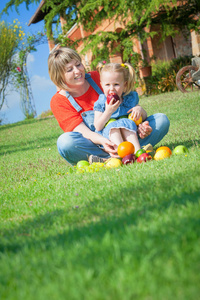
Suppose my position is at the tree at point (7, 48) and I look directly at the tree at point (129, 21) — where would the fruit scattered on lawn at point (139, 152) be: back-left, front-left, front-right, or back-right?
front-right

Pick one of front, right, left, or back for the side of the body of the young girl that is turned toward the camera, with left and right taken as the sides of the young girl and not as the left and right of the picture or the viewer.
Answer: front

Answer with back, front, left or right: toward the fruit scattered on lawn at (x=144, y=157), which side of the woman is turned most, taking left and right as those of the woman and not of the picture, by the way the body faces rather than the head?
front

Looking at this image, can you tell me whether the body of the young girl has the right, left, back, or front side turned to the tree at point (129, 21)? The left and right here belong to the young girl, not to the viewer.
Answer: back

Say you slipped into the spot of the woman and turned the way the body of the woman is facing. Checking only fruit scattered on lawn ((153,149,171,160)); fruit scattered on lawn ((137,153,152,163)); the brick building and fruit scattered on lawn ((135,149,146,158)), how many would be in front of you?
3

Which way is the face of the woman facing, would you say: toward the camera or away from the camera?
toward the camera

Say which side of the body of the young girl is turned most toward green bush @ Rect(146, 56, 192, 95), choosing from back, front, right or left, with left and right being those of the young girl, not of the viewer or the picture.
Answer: back

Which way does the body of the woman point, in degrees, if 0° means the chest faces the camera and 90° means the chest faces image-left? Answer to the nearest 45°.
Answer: approximately 315°

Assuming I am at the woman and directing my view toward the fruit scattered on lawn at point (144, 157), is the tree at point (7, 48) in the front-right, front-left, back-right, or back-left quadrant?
back-left

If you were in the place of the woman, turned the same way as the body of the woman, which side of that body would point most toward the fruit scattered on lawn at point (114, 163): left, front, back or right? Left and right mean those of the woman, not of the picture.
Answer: front
